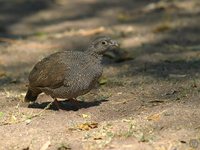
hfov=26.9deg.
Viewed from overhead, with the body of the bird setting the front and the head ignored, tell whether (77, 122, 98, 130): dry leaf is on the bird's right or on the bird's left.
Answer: on the bird's right

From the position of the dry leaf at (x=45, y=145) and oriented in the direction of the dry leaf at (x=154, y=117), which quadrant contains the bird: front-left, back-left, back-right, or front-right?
front-left

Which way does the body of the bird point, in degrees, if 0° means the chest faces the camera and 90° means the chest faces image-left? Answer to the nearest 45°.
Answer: approximately 270°

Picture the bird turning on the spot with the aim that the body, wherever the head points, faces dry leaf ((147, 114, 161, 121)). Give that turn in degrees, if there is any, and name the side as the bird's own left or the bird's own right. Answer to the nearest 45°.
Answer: approximately 45° to the bird's own right

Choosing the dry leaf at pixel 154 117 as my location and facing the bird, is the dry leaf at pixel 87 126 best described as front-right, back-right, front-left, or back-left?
front-left

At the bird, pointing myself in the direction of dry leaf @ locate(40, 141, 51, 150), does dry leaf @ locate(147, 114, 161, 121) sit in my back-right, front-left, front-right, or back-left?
front-left

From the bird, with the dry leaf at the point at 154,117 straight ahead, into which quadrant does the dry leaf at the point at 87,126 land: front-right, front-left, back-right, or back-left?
front-right

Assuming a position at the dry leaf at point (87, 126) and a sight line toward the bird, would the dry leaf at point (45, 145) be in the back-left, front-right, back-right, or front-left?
back-left

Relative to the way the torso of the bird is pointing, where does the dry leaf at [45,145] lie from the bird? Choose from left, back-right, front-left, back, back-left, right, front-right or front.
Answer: right
